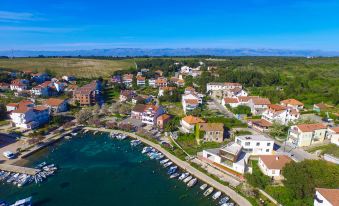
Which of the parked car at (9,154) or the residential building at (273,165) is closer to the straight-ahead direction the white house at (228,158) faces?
the parked car

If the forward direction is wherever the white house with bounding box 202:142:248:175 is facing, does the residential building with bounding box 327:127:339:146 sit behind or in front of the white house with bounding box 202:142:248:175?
behind

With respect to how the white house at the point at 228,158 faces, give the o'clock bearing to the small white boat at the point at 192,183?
The small white boat is roughly at 12 o'clock from the white house.

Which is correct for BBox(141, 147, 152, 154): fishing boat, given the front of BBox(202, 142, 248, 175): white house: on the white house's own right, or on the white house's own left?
on the white house's own right

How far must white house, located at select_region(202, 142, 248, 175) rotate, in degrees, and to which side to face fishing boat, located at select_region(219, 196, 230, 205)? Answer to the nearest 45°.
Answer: approximately 45° to its left

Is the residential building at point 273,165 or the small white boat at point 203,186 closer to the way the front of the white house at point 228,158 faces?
the small white boat
